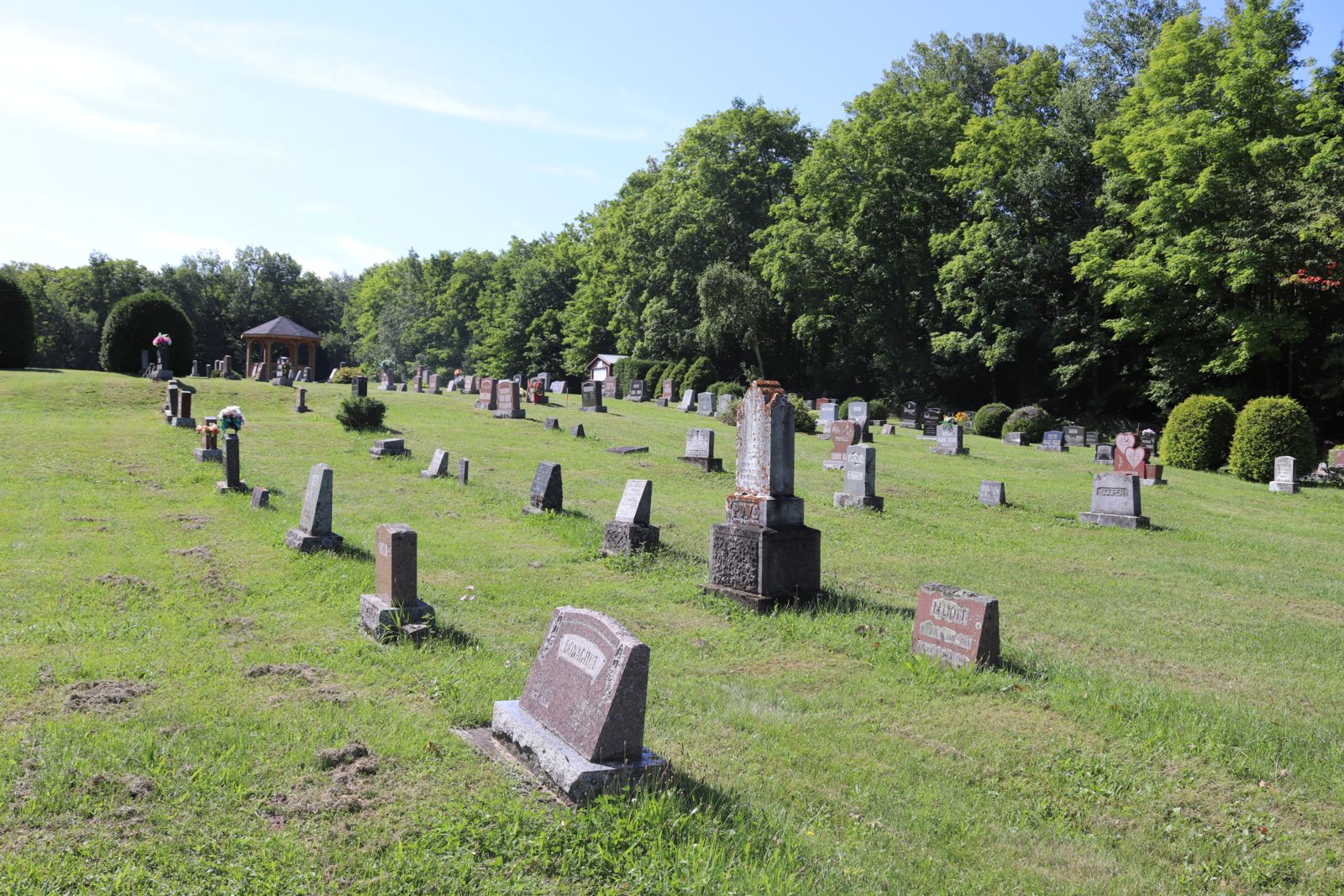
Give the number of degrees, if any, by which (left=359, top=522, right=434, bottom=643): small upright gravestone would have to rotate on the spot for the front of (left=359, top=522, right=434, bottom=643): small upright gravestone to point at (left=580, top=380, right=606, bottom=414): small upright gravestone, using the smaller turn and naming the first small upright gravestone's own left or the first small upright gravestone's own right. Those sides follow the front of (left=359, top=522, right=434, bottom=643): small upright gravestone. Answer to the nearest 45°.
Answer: approximately 135° to the first small upright gravestone's own right

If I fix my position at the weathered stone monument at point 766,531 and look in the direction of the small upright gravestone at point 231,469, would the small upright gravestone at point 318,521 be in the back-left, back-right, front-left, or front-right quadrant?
front-left

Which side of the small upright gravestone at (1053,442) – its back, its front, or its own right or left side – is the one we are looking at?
front

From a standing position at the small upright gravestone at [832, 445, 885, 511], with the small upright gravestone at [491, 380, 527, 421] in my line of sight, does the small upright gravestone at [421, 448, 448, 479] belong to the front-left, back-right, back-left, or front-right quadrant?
front-left

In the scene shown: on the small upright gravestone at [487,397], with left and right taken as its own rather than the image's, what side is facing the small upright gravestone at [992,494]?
left

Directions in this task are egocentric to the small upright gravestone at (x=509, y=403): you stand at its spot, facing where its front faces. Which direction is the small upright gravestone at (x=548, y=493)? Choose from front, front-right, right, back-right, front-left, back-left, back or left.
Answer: front-left

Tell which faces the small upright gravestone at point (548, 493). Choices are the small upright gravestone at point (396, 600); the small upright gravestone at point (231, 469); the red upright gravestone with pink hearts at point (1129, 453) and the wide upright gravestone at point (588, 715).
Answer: the red upright gravestone with pink hearts at point (1129, 453)

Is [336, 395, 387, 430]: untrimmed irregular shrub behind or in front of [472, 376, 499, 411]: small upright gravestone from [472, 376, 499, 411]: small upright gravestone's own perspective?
in front

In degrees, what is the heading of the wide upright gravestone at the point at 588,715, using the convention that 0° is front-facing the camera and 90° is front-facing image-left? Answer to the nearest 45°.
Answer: approximately 45°

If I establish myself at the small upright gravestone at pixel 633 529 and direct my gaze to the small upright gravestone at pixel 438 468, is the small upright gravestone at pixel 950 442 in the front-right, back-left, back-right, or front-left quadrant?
front-right

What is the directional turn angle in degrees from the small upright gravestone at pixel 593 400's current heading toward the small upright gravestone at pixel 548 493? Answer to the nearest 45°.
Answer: approximately 45° to its left

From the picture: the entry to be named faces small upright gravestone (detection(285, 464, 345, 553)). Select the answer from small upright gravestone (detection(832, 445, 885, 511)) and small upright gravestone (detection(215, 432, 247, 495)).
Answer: small upright gravestone (detection(832, 445, 885, 511))

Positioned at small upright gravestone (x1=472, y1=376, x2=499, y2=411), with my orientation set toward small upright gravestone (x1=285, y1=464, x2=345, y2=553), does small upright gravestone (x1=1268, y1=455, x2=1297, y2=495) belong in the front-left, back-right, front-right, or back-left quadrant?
front-left

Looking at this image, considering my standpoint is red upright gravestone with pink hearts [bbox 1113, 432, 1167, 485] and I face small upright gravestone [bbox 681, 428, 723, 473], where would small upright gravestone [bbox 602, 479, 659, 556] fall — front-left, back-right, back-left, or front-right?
front-left

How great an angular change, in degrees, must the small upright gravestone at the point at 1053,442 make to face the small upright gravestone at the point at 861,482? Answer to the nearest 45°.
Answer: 0° — it already faces it

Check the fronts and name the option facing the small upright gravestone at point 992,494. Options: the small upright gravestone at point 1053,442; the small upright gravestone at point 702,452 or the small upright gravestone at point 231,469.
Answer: the small upright gravestone at point 1053,442

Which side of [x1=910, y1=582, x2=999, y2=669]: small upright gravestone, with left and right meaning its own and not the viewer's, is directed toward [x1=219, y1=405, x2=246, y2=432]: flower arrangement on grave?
right
